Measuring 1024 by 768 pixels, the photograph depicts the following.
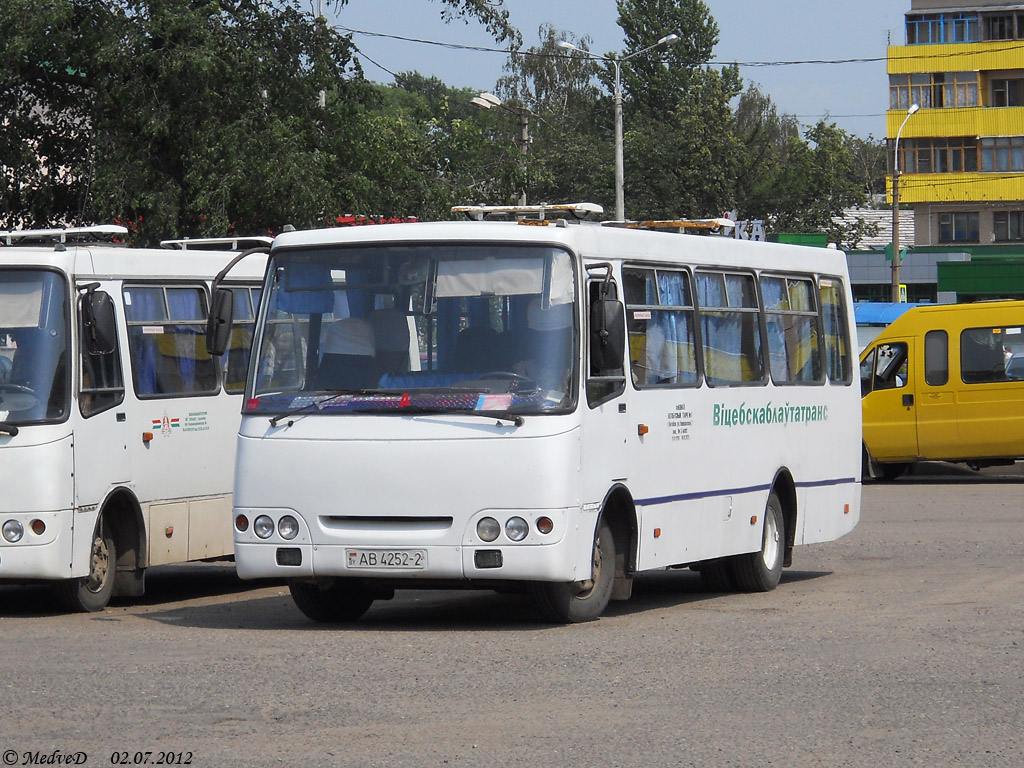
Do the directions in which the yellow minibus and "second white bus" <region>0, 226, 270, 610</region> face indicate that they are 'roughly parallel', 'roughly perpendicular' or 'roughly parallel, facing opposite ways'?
roughly perpendicular

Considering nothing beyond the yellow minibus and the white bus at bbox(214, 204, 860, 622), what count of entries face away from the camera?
0

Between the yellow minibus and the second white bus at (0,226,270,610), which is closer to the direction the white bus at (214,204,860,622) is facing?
the second white bus

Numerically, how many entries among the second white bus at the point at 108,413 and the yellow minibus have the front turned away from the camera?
0

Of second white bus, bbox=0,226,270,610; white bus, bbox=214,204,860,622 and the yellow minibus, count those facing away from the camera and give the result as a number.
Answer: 0

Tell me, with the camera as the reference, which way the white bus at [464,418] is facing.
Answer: facing the viewer and to the left of the viewer

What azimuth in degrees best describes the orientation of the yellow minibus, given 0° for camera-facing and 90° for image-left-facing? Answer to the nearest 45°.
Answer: approximately 90°

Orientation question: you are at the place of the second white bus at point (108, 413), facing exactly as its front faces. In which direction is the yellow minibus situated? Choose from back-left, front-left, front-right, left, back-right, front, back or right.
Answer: back

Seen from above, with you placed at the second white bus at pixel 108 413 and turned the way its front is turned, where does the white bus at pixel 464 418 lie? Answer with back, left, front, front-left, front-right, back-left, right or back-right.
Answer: left

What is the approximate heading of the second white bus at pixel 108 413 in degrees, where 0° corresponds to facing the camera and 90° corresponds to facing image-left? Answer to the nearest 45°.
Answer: approximately 45°

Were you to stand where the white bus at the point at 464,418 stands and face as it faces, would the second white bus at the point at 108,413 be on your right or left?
on your right

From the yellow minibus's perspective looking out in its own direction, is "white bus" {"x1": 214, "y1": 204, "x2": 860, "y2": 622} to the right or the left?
on its left
